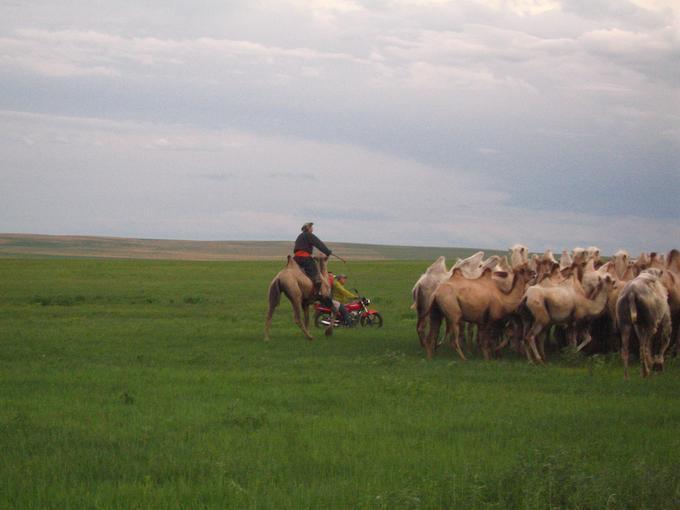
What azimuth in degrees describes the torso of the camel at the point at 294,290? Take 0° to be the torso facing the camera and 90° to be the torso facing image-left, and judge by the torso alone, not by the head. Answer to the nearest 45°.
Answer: approximately 225°

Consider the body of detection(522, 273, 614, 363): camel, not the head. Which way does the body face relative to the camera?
to the viewer's right

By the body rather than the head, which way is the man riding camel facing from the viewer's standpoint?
to the viewer's right

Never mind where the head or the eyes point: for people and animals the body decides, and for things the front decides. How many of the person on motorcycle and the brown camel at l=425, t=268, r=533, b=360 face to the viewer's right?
2

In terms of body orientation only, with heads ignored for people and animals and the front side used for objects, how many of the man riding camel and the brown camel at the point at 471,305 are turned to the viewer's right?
2

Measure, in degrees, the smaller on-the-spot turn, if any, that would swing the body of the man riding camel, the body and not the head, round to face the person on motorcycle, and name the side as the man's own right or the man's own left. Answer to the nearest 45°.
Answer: approximately 90° to the man's own left

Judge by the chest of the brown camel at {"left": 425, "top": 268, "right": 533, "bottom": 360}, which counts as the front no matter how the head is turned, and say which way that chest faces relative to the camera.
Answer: to the viewer's right

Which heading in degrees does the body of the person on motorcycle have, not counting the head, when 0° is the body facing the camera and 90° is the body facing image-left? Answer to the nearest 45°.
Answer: approximately 270°

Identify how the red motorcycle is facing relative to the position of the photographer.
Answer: facing to the right of the viewer

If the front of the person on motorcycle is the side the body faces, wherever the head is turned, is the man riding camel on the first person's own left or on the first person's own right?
on the first person's own right

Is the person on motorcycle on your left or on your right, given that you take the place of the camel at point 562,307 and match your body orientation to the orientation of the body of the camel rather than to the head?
on your left

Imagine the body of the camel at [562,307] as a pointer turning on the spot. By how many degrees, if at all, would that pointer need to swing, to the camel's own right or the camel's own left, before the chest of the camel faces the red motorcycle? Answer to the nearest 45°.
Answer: approximately 135° to the camel's own left

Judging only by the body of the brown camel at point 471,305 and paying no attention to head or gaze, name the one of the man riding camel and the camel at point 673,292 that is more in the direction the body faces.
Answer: the camel
